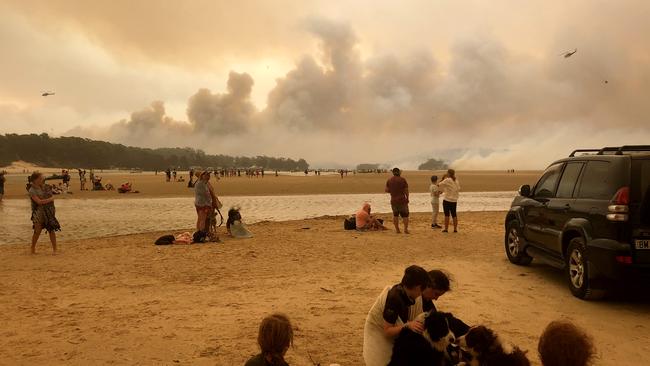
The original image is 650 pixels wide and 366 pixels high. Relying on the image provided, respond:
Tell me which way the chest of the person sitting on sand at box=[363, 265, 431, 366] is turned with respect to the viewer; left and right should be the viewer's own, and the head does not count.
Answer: facing to the right of the viewer

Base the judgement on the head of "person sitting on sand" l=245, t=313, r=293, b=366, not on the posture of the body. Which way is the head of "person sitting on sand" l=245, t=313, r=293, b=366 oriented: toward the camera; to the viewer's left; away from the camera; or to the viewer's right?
away from the camera

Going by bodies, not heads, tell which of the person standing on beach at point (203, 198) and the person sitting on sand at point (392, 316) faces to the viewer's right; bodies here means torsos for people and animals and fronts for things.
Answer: the person sitting on sand

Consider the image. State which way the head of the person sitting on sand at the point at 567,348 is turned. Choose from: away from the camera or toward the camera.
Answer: away from the camera

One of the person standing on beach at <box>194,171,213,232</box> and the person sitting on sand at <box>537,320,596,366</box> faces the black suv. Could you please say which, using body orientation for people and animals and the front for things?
the person sitting on sand

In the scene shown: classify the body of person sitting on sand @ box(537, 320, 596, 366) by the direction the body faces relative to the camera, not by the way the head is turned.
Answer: away from the camera

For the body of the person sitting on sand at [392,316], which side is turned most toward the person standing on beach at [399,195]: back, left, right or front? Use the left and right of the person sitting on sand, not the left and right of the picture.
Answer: left

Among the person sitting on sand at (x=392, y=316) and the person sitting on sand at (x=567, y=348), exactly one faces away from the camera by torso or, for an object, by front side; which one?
the person sitting on sand at (x=567, y=348)
